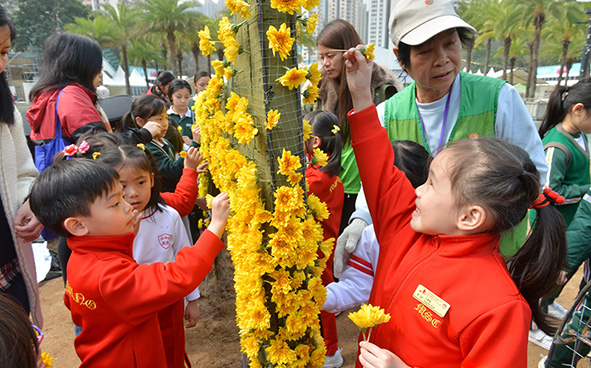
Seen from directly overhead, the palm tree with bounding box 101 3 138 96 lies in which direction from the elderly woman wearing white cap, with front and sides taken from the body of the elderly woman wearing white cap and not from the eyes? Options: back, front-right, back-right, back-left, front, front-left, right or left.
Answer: back-right

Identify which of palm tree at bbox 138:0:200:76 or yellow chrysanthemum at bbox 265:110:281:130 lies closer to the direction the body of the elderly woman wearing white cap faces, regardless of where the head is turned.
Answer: the yellow chrysanthemum

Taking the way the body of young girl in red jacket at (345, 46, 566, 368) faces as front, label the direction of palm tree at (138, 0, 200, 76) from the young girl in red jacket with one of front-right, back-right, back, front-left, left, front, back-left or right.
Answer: right

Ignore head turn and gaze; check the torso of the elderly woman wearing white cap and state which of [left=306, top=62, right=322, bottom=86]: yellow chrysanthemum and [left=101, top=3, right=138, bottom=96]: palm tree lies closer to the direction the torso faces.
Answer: the yellow chrysanthemum

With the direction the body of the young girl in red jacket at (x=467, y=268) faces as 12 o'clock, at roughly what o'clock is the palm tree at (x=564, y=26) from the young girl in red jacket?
The palm tree is roughly at 5 o'clock from the young girl in red jacket.

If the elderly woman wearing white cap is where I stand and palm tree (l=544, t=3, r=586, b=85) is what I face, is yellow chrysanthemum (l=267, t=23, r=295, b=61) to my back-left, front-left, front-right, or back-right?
back-left

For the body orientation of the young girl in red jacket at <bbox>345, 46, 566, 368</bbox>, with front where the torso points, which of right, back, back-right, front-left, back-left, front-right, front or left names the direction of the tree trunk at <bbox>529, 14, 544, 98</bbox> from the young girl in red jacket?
back-right

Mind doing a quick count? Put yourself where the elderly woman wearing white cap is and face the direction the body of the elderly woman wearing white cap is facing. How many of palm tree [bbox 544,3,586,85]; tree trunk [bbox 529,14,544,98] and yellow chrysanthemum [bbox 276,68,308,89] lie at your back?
2

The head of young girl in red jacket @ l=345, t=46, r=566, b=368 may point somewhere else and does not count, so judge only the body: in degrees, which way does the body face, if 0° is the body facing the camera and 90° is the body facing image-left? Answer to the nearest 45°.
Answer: approximately 45°

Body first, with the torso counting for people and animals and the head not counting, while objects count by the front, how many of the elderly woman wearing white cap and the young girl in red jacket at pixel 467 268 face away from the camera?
0

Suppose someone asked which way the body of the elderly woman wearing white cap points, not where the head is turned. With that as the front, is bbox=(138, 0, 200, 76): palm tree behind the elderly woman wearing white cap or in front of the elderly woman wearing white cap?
behind

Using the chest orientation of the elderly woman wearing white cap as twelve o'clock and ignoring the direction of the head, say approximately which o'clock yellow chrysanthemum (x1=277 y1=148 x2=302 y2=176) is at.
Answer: The yellow chrysanthemum is roughly at 1 o'clock from the elderly woman wearing white cap.

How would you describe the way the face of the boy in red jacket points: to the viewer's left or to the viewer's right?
to the viewer's right

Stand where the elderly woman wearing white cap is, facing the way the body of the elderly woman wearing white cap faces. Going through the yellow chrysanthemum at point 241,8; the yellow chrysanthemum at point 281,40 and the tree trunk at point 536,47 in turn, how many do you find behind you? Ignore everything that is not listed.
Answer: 1

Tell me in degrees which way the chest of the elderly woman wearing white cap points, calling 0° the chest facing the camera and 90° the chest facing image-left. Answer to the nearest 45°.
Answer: approximately 0°

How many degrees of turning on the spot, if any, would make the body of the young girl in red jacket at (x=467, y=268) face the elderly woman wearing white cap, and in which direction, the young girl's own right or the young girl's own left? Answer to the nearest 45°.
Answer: approximately 135° to the young girl's own right

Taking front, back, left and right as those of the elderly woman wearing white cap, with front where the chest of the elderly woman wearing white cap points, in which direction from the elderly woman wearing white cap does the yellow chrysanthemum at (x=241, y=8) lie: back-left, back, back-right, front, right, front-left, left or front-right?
front-right

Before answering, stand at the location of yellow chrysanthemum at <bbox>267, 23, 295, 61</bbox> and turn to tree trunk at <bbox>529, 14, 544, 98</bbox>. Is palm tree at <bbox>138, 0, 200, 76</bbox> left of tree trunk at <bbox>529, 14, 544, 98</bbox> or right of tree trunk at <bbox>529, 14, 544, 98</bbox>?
left
